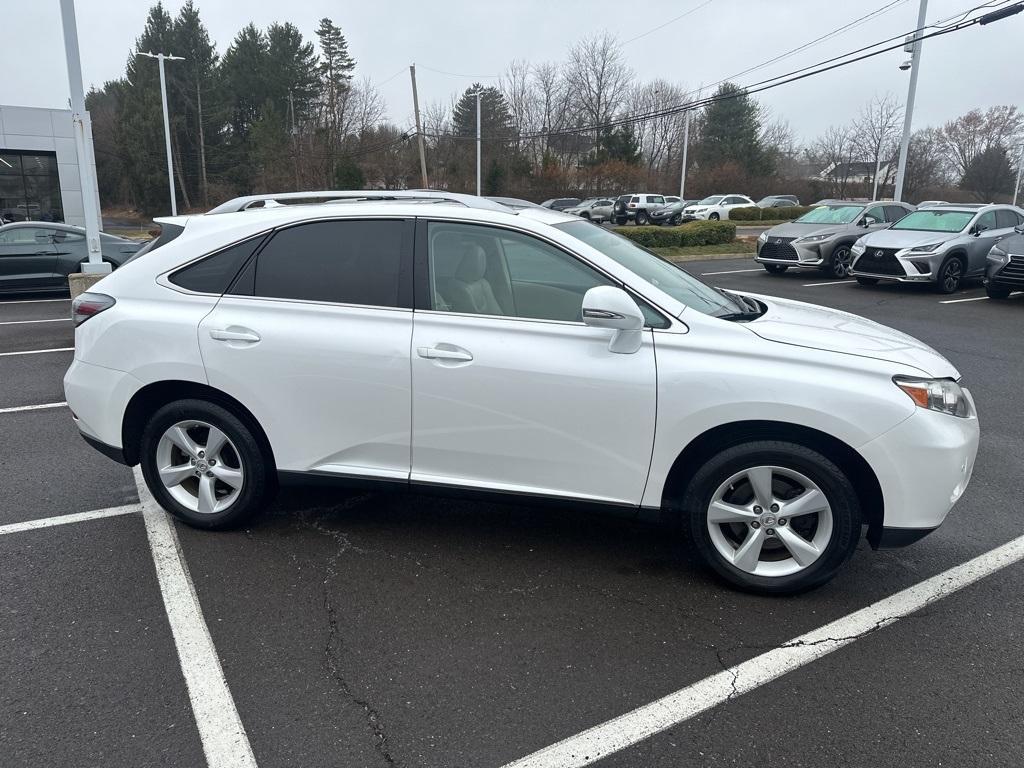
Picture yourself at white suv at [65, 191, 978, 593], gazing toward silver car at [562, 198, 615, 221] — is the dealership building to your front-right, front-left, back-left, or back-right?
front-left

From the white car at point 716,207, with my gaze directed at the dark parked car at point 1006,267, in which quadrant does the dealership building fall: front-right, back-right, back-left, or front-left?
front-right

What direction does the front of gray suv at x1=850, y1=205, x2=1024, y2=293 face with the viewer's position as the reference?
facing the viewer and to the left of the viewer

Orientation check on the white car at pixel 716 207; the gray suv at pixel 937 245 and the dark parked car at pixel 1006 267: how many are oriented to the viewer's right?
0

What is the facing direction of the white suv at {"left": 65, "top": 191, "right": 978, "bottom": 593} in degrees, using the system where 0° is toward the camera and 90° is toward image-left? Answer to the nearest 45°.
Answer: approximately 270°

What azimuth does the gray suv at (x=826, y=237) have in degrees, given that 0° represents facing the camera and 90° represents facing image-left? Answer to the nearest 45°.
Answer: approximately 45°

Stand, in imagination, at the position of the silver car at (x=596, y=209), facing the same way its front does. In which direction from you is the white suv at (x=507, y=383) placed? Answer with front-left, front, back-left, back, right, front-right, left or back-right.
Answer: front-left

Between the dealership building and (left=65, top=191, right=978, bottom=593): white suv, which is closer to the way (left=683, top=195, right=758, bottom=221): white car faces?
the dealership building

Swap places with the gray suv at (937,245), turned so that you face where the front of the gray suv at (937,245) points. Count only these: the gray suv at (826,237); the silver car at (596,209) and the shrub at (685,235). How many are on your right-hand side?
3

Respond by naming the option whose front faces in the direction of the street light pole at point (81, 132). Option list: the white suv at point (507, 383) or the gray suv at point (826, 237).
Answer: the gray suv

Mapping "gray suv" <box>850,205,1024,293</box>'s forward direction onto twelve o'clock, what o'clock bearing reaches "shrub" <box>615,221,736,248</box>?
The shrub is roughly at 3 o'clock from the gray suv.

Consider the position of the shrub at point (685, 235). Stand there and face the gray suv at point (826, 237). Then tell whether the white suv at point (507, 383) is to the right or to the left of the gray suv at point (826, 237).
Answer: right

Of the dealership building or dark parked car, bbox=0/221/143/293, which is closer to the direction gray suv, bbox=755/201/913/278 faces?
the dark parked car

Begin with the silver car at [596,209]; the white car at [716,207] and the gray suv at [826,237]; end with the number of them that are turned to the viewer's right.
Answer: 0

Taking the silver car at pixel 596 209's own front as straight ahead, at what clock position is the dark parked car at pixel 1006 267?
The dark parked car is roughly at 10 o'clock from the silver car.

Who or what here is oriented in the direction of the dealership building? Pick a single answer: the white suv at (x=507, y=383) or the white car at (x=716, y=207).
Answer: the white car
